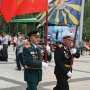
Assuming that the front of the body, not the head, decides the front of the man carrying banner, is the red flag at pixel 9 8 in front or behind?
behind

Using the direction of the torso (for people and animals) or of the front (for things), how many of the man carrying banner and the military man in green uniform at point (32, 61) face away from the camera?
0

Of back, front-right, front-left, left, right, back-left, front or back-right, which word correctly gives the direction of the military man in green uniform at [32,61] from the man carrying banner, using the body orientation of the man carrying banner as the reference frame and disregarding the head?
back-right

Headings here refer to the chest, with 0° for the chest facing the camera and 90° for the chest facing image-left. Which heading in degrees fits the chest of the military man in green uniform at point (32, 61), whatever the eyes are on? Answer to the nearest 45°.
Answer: approximately 315°

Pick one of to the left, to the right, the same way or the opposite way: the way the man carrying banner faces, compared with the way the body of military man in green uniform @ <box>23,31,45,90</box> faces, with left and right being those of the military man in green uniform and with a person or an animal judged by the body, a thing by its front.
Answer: the same way

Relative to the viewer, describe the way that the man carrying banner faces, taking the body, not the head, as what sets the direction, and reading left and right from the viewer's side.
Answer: facing the viewer and to the right of the viewer
